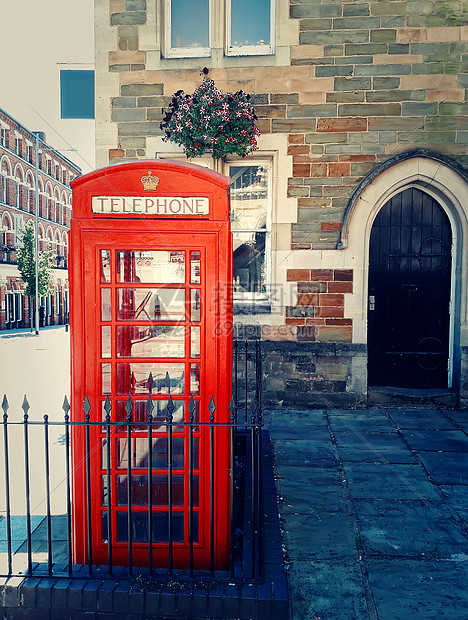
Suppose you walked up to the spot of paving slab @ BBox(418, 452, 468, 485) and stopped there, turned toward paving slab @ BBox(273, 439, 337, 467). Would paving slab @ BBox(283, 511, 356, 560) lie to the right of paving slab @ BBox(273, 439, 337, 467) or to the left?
left

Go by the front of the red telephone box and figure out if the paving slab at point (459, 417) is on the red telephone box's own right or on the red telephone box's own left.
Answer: on the red telephone box's own left

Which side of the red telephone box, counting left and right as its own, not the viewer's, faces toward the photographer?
front

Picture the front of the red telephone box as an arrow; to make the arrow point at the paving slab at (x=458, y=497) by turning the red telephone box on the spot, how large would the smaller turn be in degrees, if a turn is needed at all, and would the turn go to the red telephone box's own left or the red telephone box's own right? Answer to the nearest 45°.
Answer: approximately 90° to the red telephone box's own left

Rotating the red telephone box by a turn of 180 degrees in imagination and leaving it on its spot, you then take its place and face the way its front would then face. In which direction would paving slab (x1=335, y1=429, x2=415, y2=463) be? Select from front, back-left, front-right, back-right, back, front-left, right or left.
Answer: front-right

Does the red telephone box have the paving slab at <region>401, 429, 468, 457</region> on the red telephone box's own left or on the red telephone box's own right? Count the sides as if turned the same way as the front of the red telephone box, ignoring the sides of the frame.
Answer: on the red telephone box's own left

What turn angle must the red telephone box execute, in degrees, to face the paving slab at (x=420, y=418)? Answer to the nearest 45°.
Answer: approximately 135° to its left

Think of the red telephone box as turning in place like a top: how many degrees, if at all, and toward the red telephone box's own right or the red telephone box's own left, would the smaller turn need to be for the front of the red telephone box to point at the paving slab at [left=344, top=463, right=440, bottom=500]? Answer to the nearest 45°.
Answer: approximately 135° to the red telephone box's own left

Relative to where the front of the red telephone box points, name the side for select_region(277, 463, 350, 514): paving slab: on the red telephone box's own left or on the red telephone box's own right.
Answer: on the red telephone box's own left

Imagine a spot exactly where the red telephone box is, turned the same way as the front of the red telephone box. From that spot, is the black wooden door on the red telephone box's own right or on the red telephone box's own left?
on the red telephone box's own left
